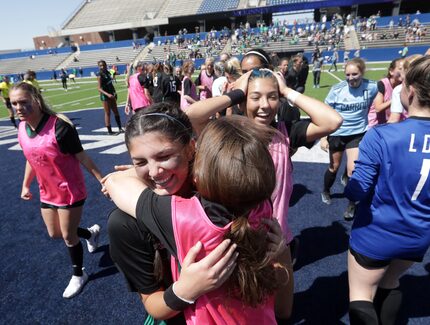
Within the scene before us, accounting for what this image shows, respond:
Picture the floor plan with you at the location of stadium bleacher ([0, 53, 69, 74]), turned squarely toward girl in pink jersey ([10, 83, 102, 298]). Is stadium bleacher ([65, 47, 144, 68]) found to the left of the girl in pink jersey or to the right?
left

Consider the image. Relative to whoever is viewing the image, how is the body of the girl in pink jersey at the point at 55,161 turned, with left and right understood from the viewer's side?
facing the viewer and to the left of the viewer

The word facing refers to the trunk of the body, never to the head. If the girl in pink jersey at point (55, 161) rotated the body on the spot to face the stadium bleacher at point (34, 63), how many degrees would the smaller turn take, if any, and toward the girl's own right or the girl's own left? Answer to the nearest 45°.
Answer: approximately 135° to the girl's own right

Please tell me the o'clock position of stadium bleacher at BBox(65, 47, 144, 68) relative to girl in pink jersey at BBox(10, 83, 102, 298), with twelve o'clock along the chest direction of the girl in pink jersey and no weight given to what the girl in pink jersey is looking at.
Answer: The stadium bleacher is roughly at 5 o'clock from the girl in pink jersey.
